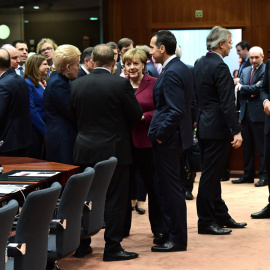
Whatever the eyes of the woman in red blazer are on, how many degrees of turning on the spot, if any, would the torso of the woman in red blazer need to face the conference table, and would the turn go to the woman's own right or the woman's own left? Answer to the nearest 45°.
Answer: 0° — they already face it

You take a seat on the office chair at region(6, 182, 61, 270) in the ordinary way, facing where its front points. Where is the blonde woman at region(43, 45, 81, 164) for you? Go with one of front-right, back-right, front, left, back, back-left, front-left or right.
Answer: front-right

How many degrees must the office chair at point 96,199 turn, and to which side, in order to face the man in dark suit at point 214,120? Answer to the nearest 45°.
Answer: approximately 90° to its right

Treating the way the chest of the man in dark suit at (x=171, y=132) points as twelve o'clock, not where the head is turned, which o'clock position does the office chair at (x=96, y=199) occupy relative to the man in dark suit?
The office chair is roughly at 10 o'clock from the man in dark suit.

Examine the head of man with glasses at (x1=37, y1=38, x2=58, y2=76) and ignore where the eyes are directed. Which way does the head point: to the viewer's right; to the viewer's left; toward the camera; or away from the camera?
toward the camera

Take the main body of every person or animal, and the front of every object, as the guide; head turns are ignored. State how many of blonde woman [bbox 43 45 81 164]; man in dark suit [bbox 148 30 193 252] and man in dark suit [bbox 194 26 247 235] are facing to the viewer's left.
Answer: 1

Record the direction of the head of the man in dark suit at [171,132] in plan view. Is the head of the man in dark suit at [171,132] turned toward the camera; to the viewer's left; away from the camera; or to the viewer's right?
to the viewer's left

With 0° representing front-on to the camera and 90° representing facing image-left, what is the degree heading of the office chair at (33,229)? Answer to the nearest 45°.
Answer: approximately 135°

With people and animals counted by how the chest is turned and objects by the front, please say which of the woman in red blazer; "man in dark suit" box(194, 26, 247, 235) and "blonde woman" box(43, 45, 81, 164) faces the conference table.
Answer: the woman in red blazer

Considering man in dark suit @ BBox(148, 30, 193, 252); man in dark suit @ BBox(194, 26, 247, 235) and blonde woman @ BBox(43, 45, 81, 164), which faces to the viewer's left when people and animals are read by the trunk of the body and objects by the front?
man in dark suit @ BBox(148, 30, 193, 252)

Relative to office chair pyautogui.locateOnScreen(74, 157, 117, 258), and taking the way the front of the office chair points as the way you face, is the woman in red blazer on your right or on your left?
on your right

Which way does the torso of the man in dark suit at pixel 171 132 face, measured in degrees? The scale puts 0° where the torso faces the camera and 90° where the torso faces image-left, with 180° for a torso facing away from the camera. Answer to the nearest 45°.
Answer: approximately 90°

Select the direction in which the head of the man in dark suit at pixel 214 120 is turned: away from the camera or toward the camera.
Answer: away from the camera

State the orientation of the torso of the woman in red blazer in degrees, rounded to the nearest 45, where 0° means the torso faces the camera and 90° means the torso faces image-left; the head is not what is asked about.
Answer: approximately 45°
